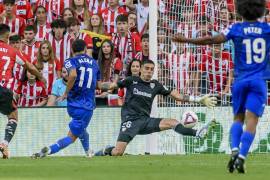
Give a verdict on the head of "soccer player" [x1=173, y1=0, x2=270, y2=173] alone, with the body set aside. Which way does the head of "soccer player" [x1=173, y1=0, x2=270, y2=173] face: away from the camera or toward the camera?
away from the camera

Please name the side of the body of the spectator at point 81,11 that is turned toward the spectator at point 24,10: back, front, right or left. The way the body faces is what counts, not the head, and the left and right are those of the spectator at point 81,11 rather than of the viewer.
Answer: right

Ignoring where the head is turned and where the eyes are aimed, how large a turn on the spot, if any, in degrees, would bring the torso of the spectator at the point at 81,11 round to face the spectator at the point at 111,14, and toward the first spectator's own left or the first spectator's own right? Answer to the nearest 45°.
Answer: approximately 90° to the first spectator's own left

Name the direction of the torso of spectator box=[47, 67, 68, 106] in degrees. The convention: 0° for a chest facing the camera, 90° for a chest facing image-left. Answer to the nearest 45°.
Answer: approximately 315°

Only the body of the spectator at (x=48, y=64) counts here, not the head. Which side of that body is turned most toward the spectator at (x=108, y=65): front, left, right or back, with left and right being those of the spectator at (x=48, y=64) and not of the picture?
left

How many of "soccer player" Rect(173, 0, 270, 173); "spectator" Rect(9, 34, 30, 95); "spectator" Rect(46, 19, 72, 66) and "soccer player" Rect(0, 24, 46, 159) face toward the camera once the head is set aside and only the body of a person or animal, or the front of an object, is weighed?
2

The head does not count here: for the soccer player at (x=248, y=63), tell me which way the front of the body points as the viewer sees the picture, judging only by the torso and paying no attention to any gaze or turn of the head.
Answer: away from the camera

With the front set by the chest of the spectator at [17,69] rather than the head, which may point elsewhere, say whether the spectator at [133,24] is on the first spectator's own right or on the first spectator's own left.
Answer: on the first spectator's own left
